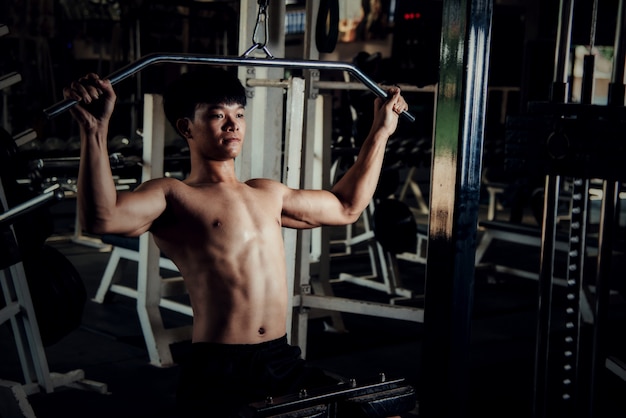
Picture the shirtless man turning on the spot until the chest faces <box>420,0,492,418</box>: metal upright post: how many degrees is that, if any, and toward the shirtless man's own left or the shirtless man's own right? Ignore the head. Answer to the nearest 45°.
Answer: approximately 45° to the shirtless man's own left

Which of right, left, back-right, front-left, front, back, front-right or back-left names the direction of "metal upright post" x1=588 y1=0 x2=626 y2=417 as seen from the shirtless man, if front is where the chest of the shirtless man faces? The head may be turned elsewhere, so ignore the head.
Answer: front-left

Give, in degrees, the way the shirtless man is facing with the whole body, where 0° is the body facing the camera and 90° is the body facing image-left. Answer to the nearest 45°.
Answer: approximately 315°

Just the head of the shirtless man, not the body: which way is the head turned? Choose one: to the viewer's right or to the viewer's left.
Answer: to the viewer's right

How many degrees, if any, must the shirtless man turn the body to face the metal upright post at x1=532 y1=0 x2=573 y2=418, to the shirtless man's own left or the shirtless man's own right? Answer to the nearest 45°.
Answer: approximately 45° to the shirtless man's own left
